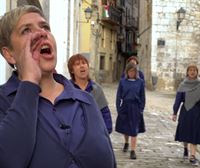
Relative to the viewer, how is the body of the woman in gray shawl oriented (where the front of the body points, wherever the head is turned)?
toward the camera
